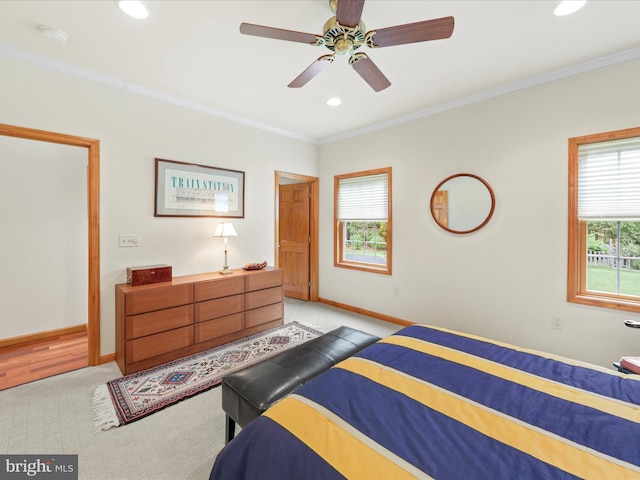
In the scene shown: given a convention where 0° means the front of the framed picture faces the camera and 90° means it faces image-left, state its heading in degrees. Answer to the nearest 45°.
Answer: approximately 315°

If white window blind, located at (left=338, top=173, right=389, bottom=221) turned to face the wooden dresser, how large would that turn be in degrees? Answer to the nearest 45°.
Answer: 0° — it already faces it

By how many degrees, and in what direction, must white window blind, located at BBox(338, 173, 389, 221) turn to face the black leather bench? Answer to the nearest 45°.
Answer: approximately 45° to its left

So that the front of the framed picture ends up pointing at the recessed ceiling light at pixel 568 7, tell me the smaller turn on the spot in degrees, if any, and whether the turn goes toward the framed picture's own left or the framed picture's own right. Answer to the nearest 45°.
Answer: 0° — it already faces it

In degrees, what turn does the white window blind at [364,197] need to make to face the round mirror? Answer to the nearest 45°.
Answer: approximately 90° to its left

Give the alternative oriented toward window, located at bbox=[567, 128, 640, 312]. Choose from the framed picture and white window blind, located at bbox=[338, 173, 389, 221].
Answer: the framed picture

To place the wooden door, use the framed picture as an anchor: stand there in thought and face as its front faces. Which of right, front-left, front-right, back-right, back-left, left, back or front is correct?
left

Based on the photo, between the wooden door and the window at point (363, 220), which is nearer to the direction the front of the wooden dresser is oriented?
the window

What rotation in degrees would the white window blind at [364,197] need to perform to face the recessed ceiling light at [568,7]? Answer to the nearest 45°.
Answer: approximately 90° to its left

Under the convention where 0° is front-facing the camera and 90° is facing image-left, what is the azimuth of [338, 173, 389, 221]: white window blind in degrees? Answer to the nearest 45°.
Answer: approximately 45°

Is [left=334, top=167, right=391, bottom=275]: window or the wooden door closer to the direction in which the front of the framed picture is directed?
the window

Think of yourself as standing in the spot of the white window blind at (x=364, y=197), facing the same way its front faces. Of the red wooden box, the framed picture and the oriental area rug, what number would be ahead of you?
3
